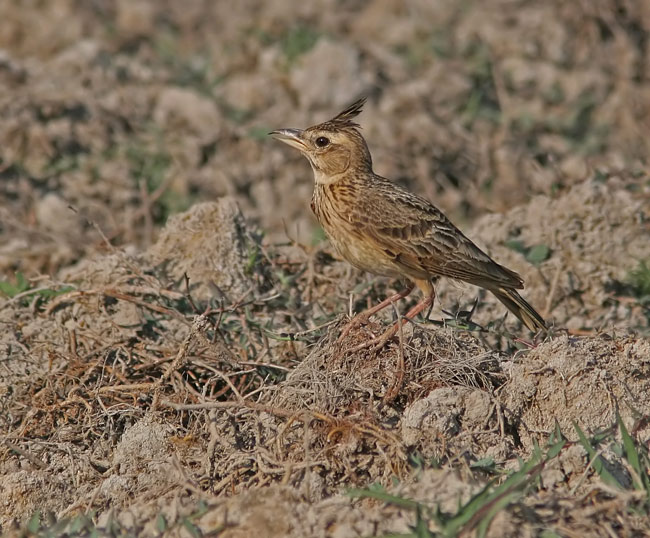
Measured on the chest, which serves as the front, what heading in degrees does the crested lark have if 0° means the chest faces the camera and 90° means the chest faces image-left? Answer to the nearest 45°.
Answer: approximately 90°
